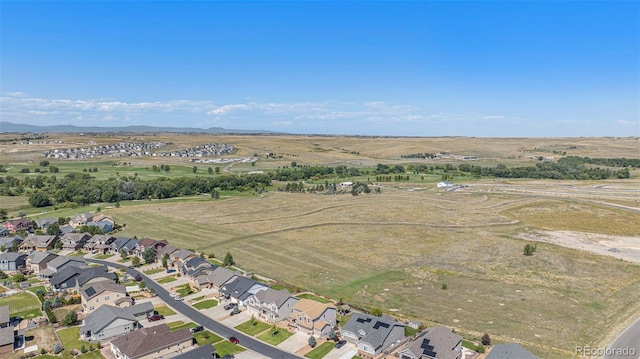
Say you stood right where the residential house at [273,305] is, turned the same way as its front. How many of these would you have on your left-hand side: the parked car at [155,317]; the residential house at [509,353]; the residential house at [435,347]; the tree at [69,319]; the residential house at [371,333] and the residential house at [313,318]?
4

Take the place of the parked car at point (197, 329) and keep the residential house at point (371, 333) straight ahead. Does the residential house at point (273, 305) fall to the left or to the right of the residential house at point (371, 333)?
left

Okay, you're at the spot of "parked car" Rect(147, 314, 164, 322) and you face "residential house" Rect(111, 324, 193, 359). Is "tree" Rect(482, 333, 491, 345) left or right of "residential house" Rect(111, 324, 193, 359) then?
left

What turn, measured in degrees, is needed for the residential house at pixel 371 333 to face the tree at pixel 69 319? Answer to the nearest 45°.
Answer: approximately 45° to its right

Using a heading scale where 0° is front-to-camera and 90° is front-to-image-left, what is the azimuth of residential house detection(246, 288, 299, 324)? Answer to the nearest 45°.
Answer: approximately 45°

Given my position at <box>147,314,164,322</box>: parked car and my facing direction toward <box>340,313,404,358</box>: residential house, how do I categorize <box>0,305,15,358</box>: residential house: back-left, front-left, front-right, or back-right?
back-right

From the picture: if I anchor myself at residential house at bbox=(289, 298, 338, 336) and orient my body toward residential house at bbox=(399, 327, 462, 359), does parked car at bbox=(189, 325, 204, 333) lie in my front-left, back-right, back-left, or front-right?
back-right

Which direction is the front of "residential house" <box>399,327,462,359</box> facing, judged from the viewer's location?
facing the viewer and to the left of the viewer

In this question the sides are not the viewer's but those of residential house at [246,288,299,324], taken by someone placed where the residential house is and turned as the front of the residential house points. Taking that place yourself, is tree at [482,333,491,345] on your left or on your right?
on your left
